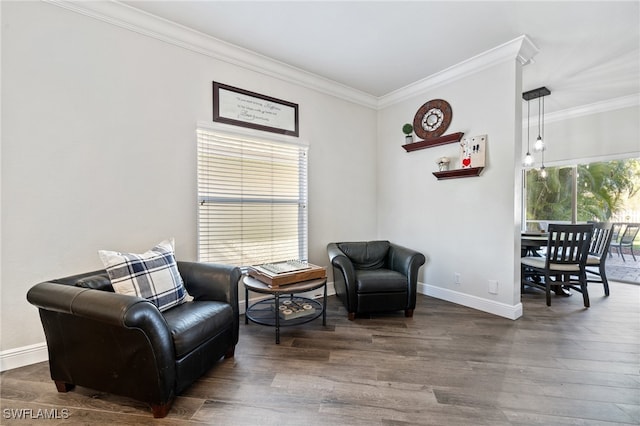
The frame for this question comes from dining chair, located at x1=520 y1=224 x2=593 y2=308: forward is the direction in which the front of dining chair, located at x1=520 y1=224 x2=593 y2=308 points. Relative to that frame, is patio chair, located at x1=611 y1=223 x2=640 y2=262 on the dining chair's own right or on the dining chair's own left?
on the dining chair's own right

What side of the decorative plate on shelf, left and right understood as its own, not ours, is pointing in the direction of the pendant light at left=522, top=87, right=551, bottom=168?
back

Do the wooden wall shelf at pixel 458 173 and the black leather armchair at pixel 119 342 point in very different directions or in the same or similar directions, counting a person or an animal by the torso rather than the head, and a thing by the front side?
very different directions

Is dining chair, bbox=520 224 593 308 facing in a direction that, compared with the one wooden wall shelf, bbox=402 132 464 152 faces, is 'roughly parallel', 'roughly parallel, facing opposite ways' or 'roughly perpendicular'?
roughly perpendicular

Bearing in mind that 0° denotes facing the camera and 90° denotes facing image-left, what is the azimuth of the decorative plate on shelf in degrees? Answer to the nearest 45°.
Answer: approximately 45°

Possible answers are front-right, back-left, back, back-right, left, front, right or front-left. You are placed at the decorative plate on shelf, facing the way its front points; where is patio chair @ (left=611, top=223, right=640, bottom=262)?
back

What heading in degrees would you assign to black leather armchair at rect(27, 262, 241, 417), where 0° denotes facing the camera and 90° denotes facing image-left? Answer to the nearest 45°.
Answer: approximately 315°

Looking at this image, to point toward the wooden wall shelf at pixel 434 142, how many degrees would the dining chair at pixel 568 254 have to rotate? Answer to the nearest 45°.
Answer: approximately 90° to its left
